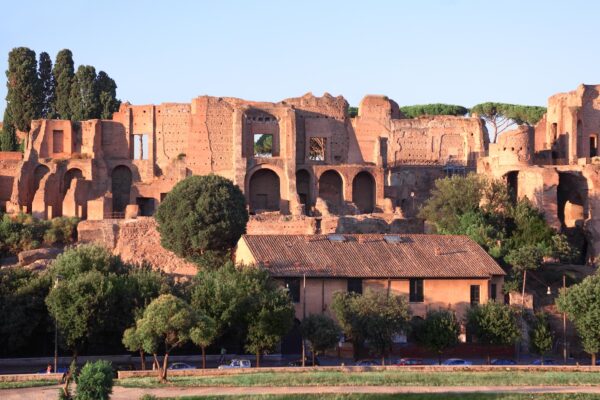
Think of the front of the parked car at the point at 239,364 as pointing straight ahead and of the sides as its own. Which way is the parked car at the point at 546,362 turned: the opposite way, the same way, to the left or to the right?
the same way

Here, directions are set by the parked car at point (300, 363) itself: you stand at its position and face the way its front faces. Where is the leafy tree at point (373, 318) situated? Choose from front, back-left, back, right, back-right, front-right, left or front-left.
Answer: back

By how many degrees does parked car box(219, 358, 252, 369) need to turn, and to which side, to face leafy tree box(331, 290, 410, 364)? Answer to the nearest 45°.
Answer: approximately 180°

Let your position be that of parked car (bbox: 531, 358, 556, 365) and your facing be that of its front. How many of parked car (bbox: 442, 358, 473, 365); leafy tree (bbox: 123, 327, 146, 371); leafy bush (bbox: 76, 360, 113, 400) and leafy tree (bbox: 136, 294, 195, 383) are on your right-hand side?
0

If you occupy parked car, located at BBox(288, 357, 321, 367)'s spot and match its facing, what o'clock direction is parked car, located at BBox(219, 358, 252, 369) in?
parked car, located at BBox(219, 358, 252, 369) is roughly at 11 o'clock from parked car, located at BBox(288, 357, 321, 367).

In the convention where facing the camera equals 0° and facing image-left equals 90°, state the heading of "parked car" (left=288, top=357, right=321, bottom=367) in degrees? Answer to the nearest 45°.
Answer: approximately 90°

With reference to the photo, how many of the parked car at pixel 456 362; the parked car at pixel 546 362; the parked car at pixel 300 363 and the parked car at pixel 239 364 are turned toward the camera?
0

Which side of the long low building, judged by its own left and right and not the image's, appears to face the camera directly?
front

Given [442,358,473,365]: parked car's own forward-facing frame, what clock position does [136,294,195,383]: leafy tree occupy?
The leafy tree is roughly at 11 o'clock from the parked car.

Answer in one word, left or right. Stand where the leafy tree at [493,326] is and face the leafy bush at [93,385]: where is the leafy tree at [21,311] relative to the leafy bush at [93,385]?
right

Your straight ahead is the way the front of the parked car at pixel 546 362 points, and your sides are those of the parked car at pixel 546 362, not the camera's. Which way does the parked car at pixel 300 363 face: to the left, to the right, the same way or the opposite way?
the same way

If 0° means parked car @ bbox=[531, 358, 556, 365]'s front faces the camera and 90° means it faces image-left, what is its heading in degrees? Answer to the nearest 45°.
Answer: approximately 90°

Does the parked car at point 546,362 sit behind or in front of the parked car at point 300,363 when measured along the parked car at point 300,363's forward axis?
behind

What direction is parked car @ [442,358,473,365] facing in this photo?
to the viewer's left

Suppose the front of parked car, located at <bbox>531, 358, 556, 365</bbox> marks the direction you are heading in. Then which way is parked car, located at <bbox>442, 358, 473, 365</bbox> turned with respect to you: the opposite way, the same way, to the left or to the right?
the same way

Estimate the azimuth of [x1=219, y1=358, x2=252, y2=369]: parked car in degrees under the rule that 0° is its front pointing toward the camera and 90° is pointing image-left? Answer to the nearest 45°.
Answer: approximately 90°

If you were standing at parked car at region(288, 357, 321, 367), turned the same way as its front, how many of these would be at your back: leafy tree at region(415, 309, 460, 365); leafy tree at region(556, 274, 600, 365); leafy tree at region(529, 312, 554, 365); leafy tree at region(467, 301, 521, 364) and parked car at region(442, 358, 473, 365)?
5

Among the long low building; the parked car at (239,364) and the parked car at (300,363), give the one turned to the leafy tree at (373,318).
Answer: the long low building

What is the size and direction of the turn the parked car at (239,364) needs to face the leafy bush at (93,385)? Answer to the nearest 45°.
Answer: approximately 90° to its left
